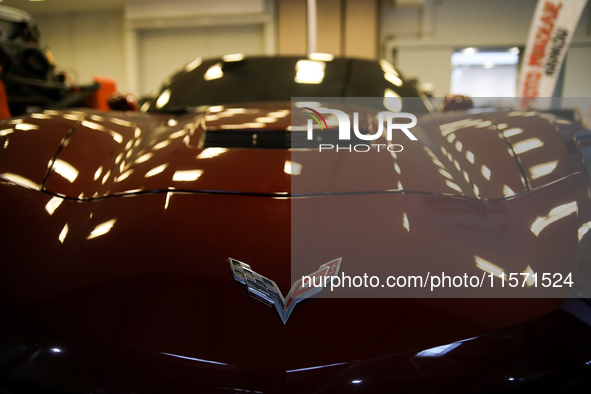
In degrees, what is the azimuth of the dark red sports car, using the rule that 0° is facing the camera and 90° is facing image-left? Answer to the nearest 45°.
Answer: approximately 0°

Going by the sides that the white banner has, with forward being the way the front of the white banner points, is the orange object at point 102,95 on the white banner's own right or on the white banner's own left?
on the white banner's own right

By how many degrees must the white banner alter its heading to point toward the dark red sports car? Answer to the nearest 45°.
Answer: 0° — it already faces it

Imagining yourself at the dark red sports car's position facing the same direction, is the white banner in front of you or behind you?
behind

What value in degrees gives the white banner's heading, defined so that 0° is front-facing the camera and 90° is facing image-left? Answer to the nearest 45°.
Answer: approximately 0°

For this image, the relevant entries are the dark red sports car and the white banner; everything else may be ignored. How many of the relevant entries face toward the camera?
2

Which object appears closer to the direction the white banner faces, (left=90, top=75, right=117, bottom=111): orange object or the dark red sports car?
the dark red sports car

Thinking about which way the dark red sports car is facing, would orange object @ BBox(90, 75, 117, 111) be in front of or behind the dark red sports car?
behind
